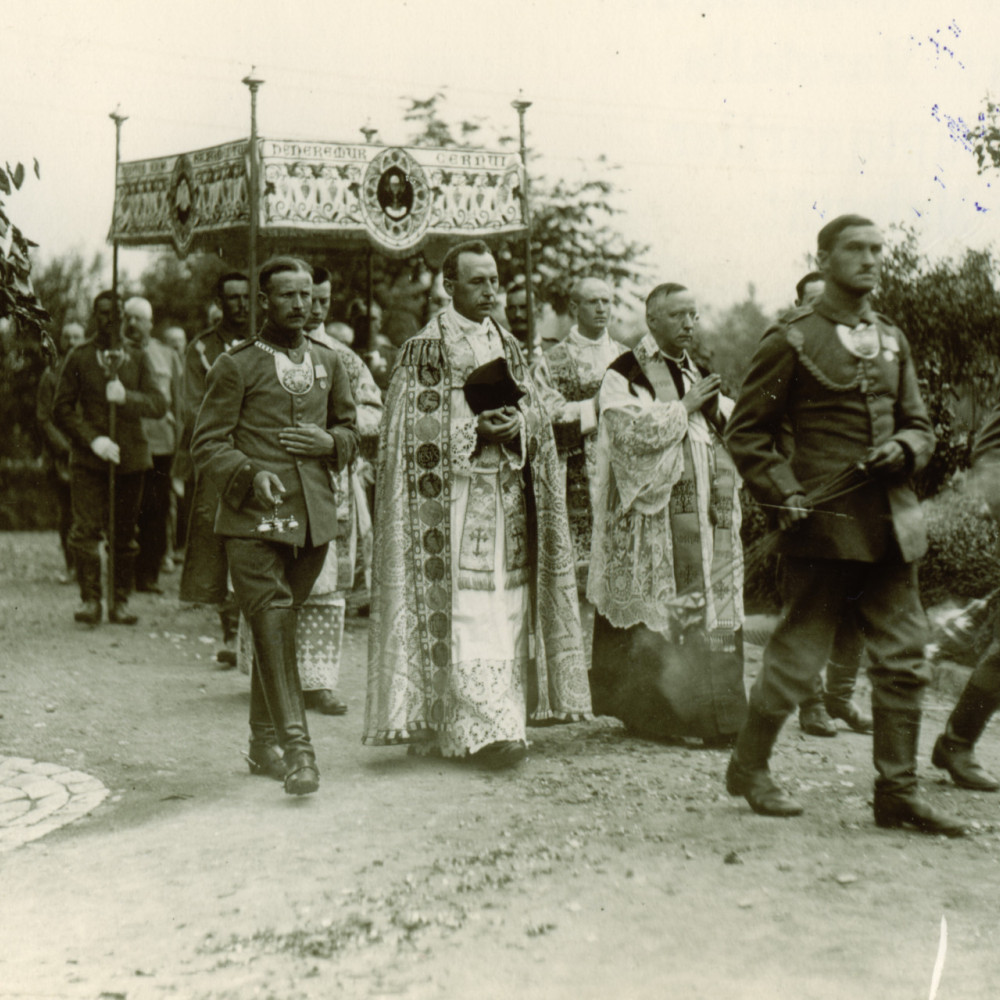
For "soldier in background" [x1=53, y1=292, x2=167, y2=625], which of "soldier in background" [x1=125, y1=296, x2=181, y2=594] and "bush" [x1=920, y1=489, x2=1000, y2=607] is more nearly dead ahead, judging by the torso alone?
the bush

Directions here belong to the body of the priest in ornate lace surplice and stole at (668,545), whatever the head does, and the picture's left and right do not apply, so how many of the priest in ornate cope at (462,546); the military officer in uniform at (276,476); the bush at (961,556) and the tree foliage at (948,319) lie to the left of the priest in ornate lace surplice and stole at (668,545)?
2

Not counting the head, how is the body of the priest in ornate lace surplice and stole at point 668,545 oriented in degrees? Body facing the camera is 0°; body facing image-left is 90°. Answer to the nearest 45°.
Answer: approximately 315°

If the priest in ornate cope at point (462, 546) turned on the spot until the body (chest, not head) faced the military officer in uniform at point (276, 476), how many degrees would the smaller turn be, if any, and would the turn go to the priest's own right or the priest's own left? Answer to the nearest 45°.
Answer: approximately 90° to the priest's own right

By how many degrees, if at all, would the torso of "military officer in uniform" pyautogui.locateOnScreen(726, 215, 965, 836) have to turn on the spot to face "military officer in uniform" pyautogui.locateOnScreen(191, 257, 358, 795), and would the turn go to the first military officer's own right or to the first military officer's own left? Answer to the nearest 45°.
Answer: approximately 135° to the first military officer's own right

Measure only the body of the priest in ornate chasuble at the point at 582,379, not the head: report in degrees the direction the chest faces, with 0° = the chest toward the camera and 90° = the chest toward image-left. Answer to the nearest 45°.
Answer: approximately 315°

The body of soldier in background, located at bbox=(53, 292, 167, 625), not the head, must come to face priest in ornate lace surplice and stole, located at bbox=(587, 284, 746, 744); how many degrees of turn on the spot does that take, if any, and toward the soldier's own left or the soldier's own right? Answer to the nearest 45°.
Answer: approximately 45° to the soldier's own left

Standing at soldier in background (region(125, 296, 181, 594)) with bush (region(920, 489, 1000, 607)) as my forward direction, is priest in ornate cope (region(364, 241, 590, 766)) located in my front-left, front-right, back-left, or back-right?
front-right

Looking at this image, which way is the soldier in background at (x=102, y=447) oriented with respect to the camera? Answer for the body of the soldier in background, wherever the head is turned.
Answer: toward the camera

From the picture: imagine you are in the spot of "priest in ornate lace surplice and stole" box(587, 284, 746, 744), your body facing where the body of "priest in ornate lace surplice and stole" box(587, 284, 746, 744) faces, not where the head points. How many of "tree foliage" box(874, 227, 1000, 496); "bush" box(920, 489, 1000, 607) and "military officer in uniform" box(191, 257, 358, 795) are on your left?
2

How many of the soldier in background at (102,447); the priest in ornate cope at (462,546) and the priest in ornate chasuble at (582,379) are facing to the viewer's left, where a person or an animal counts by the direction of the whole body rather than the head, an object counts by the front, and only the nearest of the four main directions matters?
0
